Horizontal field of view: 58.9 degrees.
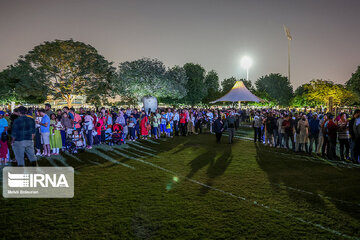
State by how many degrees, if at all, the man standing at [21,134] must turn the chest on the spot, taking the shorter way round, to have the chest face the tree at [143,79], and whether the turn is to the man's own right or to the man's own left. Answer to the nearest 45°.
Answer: approximately 45° to the man's own right

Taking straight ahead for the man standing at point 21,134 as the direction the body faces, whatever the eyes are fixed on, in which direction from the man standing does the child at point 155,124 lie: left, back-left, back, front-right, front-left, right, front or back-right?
front-right

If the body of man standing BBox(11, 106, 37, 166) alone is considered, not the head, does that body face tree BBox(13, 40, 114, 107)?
yes

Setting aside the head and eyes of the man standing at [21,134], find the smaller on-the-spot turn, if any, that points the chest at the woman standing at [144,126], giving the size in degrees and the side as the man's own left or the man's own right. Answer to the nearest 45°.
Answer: approximately 45° to the man's own right

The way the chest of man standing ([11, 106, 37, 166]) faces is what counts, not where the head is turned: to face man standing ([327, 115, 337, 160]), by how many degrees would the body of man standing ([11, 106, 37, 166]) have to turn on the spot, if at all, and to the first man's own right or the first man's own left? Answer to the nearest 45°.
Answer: approximately 90° to the first man's own right

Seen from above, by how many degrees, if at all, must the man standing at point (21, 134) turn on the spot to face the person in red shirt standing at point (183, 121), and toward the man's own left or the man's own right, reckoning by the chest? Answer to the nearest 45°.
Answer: approximately 45° to the man's own right

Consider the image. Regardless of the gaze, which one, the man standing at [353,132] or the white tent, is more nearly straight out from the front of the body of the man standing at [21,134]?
the white tent

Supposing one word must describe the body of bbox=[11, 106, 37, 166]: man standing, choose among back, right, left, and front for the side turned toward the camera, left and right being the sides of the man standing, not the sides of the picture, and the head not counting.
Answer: back

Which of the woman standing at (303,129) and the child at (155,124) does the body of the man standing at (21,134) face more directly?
the child
